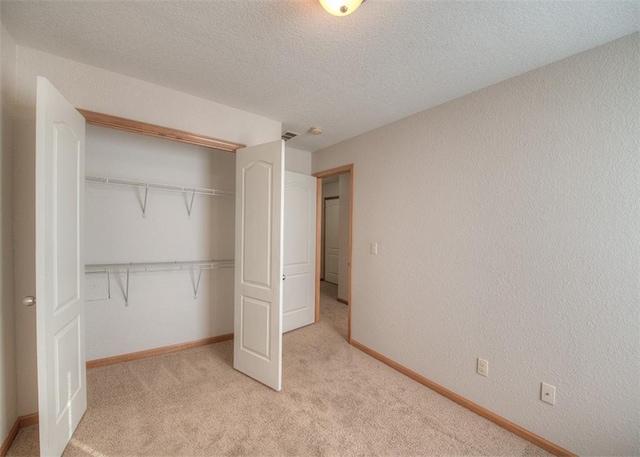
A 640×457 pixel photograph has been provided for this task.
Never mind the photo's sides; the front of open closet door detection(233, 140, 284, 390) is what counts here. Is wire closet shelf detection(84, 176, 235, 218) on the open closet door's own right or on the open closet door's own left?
on the open closet door's own right

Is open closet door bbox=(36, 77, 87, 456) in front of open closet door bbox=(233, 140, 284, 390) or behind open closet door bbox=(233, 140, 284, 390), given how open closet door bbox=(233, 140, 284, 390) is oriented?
in front

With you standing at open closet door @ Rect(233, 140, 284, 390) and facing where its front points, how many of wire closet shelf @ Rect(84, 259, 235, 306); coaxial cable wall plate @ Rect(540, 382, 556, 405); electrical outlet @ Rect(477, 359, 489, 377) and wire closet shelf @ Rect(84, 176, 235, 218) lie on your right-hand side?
2

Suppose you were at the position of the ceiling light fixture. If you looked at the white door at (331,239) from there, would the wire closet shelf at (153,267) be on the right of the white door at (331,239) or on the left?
left

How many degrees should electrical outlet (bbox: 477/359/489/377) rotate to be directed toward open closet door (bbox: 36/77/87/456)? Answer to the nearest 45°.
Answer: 0° — it already faces it

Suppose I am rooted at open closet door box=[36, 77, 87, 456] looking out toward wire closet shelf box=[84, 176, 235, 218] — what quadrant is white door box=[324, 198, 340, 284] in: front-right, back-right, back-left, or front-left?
front-right

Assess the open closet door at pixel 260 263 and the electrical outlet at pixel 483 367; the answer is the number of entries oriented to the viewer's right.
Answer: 0

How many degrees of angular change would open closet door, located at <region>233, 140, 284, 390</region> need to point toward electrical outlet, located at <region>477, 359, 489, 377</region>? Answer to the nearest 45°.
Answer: approximately 90° to its left

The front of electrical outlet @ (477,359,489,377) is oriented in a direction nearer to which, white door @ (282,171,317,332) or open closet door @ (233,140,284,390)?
the open closet door

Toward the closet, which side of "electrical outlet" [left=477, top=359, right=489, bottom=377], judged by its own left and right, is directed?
front

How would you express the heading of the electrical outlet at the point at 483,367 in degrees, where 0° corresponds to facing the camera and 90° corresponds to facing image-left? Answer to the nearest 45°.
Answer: approximately 45°

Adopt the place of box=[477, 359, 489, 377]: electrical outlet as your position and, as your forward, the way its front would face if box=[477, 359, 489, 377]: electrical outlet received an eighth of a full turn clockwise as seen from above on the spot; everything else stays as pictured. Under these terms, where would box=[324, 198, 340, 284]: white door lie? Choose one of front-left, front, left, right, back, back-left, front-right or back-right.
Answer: front-right

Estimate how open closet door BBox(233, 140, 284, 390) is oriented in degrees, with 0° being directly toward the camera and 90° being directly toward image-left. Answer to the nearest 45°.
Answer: approximately 45°

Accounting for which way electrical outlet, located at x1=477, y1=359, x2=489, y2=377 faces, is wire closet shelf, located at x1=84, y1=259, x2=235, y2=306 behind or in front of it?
in front
